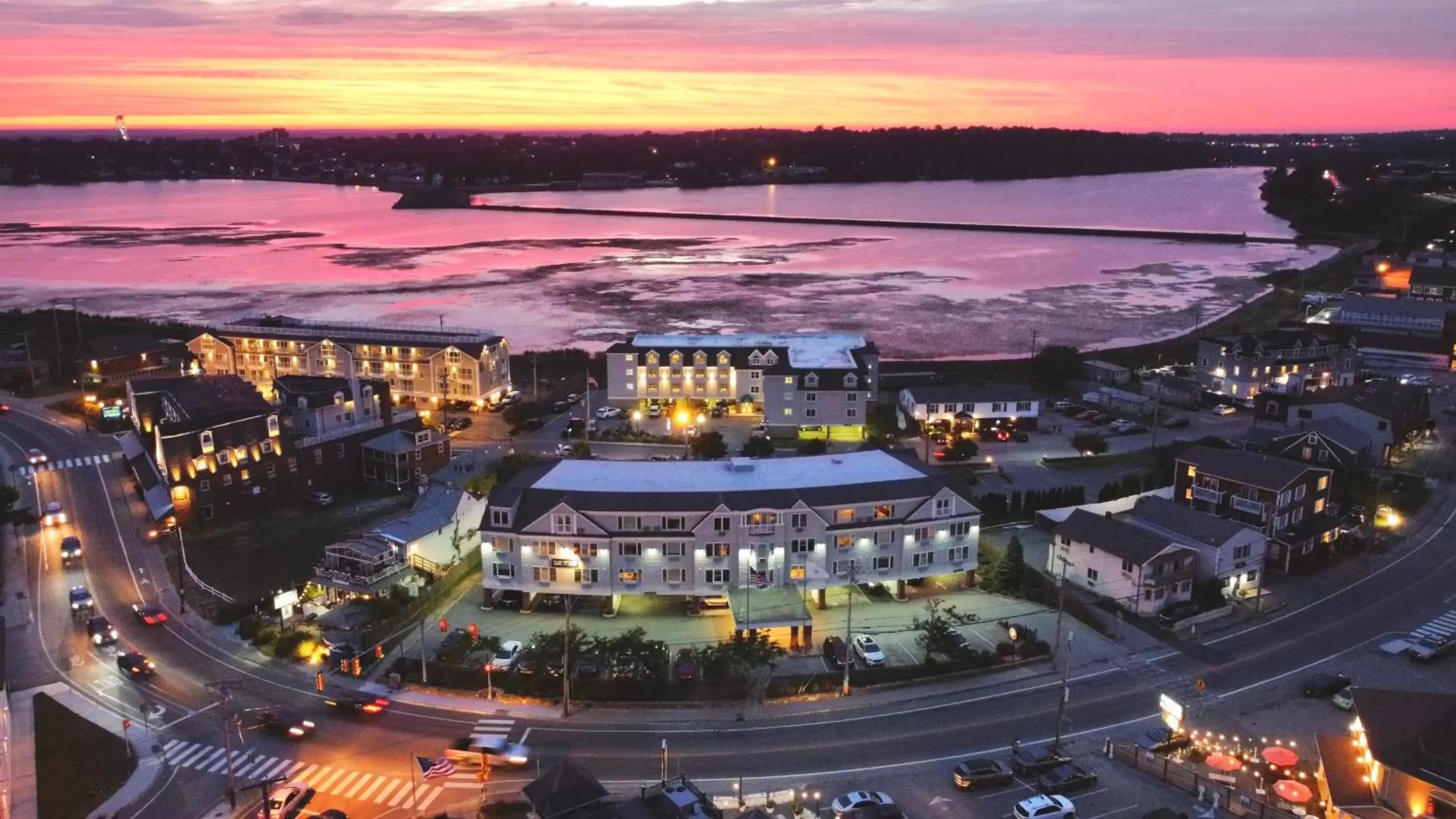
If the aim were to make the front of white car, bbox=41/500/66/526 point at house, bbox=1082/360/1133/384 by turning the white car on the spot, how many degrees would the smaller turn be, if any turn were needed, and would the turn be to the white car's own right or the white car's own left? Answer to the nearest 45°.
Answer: approximately 90° to the white car's own left

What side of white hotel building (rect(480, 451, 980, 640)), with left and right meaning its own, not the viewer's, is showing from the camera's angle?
front

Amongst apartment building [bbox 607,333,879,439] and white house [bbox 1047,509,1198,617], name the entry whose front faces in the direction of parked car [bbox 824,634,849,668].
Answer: the apartment building

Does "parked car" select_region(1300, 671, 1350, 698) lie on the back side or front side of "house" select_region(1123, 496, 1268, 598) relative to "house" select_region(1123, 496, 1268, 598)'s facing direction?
on the front side

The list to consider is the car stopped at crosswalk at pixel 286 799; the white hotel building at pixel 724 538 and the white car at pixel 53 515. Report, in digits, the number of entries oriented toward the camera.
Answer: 2

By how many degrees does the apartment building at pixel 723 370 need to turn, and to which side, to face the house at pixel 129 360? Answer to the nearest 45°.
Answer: approximately 90° to its right

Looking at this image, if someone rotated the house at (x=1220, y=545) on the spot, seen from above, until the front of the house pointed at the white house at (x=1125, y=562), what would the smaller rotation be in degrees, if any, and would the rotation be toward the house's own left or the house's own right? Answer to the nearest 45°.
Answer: approximately 90° to the house's own right

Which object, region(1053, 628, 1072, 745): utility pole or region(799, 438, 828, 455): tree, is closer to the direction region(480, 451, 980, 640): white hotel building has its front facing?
the utility pole

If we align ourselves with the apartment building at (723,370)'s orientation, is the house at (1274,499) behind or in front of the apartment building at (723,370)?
in front

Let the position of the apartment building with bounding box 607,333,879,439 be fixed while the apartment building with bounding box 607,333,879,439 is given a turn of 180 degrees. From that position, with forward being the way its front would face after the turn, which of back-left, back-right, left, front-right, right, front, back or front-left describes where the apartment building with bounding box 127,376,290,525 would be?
back-left

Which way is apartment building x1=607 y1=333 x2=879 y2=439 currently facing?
toward the camera

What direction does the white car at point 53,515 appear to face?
toward the camera

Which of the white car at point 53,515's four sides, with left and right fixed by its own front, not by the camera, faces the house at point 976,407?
left
